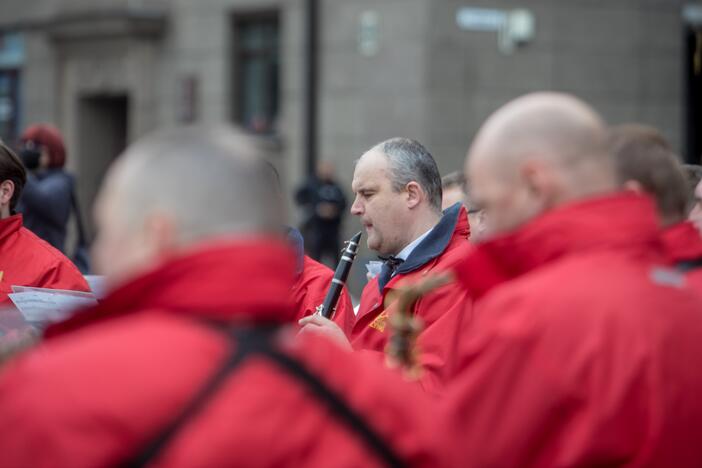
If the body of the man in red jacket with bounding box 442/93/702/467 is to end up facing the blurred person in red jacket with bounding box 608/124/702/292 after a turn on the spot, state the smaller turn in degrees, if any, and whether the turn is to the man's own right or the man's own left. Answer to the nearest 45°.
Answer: approximately 45° to the man's own right

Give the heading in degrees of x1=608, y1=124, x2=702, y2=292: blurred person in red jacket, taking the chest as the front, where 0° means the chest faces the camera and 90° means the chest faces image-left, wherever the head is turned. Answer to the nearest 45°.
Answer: approximately 135°

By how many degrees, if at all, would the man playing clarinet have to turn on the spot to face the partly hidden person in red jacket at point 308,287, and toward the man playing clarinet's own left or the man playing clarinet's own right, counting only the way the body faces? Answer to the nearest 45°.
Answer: approximately 45° to the man playing clarinet's own right

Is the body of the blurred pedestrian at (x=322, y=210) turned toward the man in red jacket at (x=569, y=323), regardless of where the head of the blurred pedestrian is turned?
yes

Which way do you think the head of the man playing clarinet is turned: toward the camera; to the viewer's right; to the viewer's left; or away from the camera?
to the viewer's left

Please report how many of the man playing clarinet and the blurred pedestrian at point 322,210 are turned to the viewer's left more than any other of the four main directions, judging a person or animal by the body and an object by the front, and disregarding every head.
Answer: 1

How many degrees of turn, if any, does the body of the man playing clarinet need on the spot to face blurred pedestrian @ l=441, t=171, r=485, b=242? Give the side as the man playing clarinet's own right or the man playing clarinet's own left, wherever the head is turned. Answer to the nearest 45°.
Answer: approximately 90° to the man playing clarinet's own right

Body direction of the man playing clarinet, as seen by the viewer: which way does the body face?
to the viewer's left

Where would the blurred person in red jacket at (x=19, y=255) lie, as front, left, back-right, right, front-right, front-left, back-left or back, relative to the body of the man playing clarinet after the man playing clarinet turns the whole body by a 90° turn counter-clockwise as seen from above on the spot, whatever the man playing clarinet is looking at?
right

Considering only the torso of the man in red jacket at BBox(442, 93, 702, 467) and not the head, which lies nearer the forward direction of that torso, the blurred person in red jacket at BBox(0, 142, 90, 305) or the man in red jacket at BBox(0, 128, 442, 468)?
the blurred person in red jacket

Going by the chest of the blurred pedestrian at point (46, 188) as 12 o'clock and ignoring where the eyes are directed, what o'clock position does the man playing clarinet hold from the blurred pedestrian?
The man playing clarinet is roughly at 10 o'clock from the blurred pedestrian.

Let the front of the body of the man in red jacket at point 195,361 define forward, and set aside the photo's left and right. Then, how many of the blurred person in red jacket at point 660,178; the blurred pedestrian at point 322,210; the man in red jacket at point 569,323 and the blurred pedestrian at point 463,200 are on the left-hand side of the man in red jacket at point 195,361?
0

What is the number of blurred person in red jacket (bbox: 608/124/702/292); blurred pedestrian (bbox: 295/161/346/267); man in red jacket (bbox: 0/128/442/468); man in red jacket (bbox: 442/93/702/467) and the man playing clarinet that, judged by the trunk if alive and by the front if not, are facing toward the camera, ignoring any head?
1

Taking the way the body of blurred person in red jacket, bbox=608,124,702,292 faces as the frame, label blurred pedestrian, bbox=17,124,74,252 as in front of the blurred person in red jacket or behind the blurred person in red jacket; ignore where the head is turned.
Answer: in front

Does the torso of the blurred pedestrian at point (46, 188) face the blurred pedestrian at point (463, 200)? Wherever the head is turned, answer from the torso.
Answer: no

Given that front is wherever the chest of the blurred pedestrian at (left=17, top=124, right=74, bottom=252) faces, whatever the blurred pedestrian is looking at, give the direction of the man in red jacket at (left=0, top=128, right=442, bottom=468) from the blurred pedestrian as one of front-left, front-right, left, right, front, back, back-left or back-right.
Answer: front-left

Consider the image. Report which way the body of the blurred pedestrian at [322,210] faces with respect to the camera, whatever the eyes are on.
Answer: toward the camera

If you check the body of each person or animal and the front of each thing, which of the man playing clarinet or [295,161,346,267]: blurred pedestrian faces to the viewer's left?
the man playing clarinet
